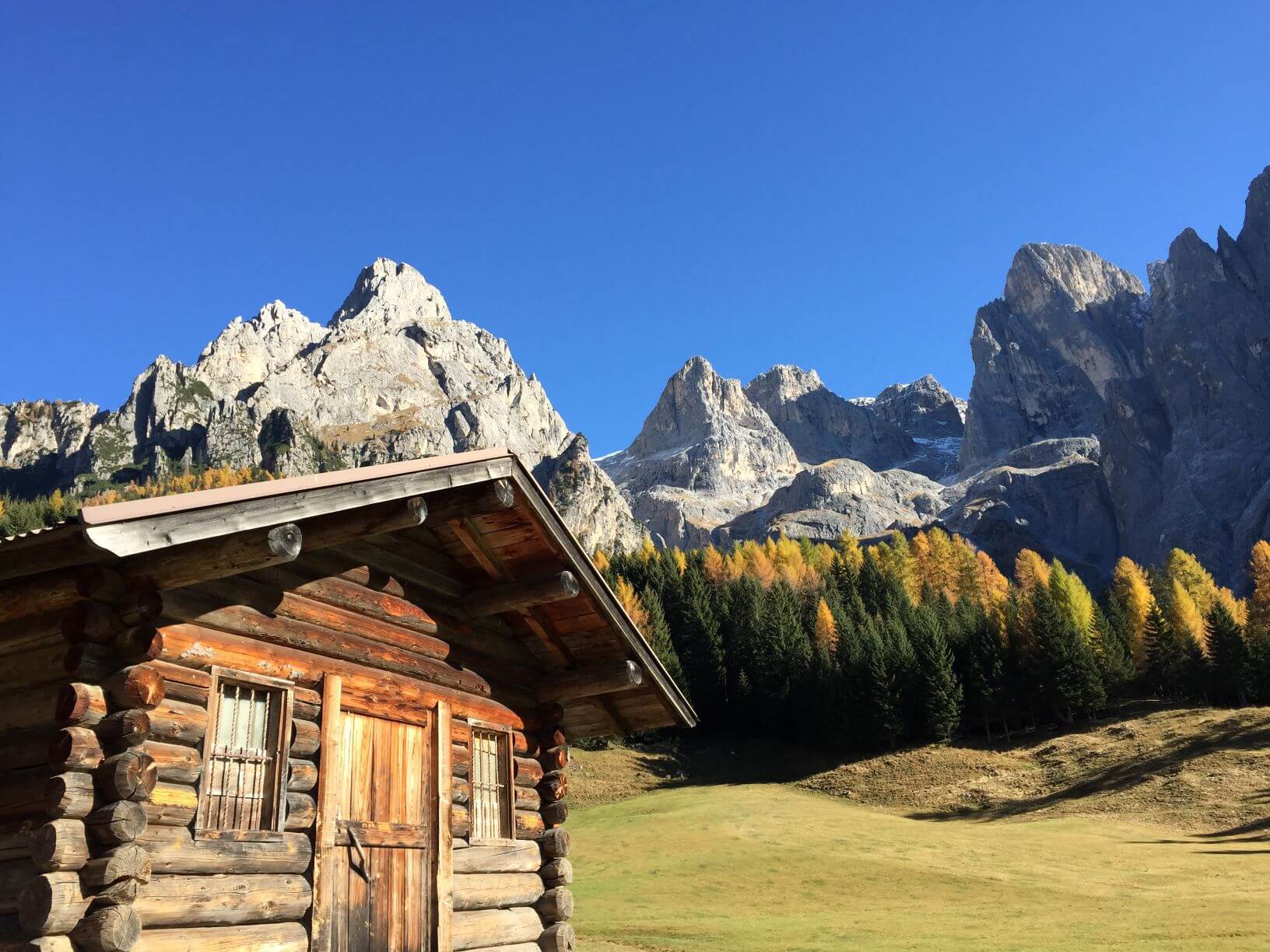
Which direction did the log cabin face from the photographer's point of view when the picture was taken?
facing the viewer and to the right of the viewer
